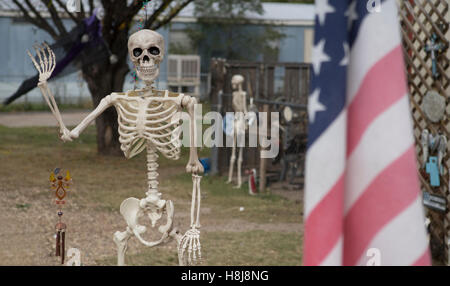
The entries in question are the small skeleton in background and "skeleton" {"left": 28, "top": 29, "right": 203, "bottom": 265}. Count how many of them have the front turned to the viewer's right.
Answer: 0

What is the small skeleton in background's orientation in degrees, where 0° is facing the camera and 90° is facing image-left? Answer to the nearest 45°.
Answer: approximately 45°

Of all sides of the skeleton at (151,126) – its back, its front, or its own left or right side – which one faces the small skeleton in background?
back

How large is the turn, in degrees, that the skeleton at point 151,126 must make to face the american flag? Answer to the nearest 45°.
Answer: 0° — it already faces it

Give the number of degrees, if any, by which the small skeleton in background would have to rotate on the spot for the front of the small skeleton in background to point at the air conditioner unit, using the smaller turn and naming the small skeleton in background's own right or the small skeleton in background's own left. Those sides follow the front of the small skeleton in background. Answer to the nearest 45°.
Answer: approximately 135° to the small skeleton in background's own right

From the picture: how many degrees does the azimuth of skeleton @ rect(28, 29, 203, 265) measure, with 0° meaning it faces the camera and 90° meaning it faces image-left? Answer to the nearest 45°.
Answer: approximately 0°

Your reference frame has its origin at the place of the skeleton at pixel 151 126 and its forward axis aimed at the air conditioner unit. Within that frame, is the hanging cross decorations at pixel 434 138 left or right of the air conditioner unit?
right

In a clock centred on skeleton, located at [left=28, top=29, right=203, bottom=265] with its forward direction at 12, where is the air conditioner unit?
The air conditioner unit is roughly at 6 o'clock from the skeleton.

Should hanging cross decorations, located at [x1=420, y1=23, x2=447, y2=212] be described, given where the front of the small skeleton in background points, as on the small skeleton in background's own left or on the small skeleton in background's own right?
on the small skeleton in background's own left

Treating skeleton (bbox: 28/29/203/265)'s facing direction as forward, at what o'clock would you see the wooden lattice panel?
The wooden lattice panel is roughly at 8 o'clock from the skeleton.

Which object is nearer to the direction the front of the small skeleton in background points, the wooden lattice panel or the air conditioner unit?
the wooden lattice panel

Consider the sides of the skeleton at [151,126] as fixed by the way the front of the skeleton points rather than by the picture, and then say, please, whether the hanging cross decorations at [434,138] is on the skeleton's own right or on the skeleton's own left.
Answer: on the skeleton's own left

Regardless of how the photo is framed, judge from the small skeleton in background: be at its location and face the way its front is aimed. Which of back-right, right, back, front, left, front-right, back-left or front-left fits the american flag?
front-left
